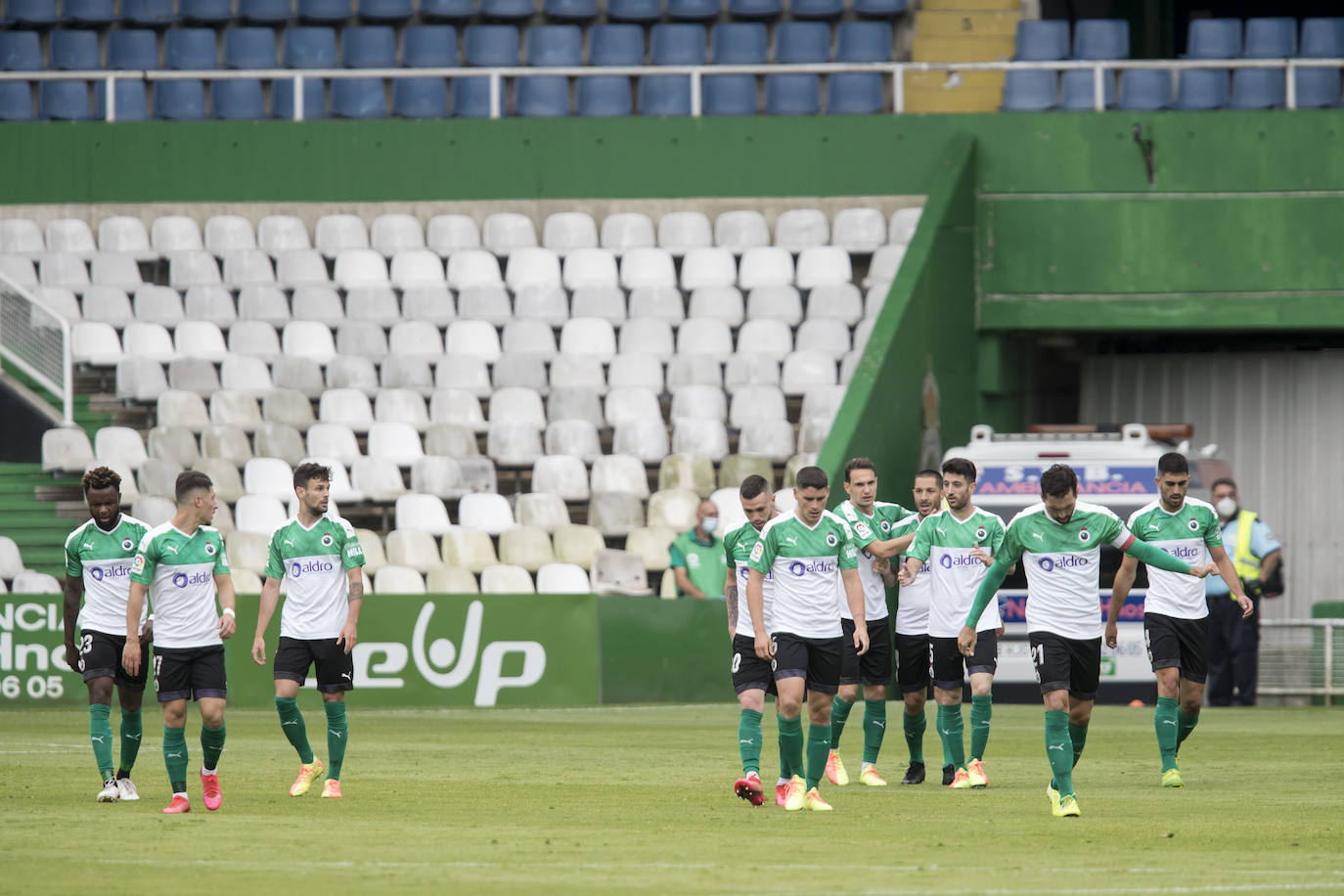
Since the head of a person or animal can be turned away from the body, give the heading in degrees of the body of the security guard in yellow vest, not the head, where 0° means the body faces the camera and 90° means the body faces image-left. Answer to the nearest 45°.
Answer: approximately 45°

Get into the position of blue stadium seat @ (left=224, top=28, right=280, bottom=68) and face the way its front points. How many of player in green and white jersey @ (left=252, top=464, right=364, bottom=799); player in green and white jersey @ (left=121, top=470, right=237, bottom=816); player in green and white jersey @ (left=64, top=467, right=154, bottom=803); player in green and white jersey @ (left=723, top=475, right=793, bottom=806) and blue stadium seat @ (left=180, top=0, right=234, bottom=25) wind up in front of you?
4

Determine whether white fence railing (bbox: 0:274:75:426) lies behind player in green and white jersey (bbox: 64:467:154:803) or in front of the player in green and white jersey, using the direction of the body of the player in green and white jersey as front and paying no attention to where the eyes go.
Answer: behind

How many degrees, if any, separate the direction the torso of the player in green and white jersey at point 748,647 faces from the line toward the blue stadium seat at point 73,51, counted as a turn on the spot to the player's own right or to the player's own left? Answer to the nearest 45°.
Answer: approximately 135° to the player's own right
